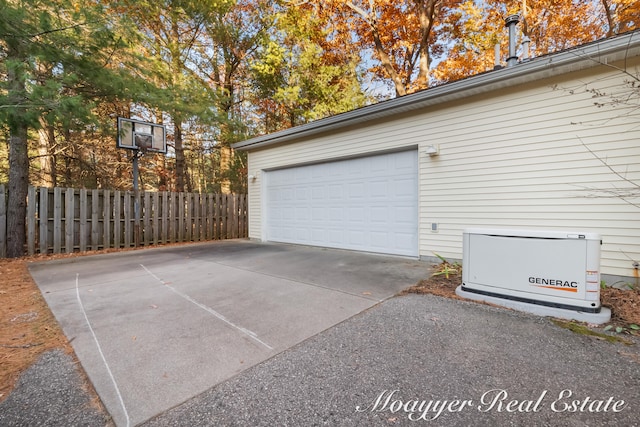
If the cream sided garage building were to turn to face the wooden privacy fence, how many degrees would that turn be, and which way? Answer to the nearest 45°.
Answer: approximately 45° to its right

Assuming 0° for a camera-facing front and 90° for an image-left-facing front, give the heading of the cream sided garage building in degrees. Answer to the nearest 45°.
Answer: approximately 45°

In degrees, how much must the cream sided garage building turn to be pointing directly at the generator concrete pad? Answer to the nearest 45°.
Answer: approximately 45° to its left

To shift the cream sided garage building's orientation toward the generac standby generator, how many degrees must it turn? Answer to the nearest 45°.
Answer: approximately 45° to its left

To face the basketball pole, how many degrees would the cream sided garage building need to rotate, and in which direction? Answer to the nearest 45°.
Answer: approximately 45° to its right
